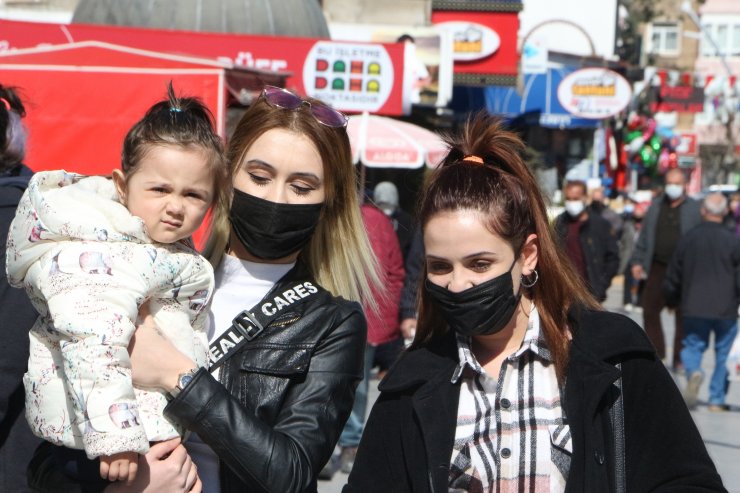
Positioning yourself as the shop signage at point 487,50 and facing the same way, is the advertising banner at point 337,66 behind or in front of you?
in front

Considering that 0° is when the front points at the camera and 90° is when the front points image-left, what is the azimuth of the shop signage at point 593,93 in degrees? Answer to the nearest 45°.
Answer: approximately 0°

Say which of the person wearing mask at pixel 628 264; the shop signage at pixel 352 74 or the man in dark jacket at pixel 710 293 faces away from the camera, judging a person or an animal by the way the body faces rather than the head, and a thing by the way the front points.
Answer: the man in dark jacket

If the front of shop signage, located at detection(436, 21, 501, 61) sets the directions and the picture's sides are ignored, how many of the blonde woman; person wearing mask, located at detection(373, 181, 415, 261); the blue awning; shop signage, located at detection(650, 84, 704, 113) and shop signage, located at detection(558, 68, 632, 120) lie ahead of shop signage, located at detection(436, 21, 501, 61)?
2

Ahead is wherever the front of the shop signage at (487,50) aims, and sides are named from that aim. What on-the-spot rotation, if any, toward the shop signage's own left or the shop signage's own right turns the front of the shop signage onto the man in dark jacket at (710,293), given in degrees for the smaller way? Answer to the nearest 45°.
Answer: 0° — it already faces them

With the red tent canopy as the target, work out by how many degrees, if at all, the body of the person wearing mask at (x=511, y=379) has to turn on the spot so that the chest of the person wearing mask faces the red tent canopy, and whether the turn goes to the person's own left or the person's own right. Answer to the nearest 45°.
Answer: approximately 90° to the person's own right

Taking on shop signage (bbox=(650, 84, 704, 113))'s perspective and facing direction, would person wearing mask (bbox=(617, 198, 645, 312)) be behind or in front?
in front
